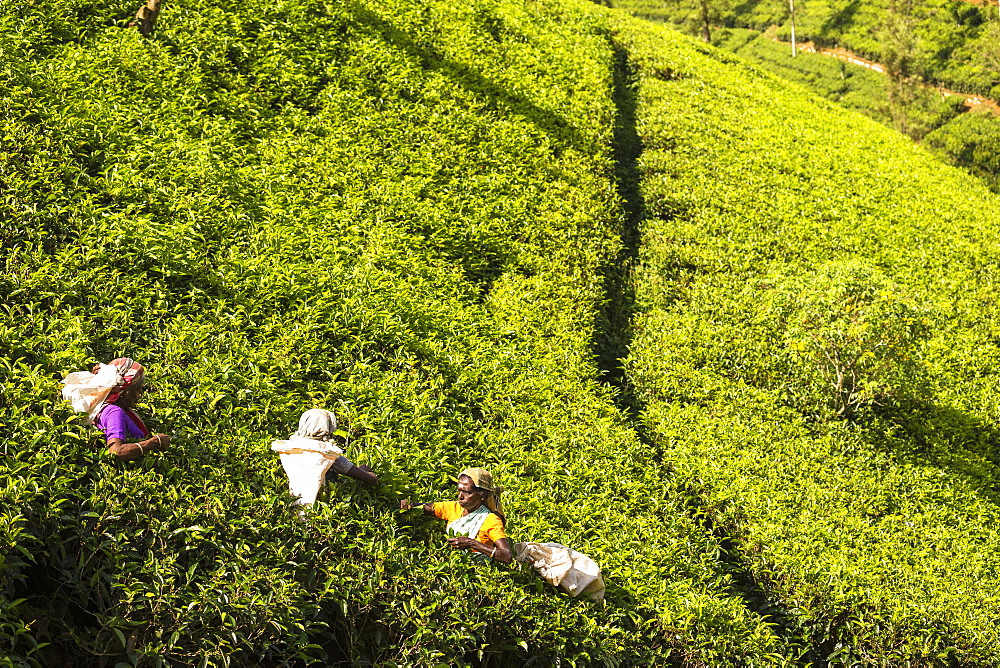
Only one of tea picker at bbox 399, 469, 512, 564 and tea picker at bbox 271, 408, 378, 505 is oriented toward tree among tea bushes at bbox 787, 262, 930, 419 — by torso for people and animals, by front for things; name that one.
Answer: tea picker at bbox 271, 408, 378, 505

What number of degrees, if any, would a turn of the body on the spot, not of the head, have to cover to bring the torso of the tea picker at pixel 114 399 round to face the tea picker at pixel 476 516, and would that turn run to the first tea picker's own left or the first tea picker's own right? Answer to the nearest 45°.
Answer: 0° — they already face them

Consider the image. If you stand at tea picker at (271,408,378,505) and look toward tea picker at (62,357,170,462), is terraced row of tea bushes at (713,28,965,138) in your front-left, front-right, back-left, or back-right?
back-right

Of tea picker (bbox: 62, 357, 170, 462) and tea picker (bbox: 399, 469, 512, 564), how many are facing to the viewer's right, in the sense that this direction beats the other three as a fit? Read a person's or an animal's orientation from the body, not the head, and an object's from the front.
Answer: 1

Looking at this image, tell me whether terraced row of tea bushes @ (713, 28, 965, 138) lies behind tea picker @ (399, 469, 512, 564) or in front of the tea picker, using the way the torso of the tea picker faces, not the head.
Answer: behind

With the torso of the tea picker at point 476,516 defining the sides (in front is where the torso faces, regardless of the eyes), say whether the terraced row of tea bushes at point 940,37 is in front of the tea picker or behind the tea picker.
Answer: behind

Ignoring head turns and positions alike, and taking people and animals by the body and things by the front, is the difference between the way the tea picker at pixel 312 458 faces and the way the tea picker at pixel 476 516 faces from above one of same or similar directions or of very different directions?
very different directions

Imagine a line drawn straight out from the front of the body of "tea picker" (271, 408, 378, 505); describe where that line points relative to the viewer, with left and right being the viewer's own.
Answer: facing away from the viewer and to the right of the viewer

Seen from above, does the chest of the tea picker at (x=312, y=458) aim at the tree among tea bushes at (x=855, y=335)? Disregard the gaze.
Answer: yes

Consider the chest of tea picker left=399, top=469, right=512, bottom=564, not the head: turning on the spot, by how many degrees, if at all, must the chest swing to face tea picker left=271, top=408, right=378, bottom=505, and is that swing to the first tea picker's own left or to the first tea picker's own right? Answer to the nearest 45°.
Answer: approximately 45° to the first tea picker's own right

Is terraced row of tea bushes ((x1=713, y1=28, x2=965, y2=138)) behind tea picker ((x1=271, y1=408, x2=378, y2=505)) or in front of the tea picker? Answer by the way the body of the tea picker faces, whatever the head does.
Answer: in front

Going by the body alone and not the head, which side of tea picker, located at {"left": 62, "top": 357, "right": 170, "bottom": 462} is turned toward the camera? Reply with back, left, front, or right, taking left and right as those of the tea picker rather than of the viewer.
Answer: right

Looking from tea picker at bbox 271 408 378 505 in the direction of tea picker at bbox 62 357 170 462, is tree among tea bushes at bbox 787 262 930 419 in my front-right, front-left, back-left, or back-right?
back-right
